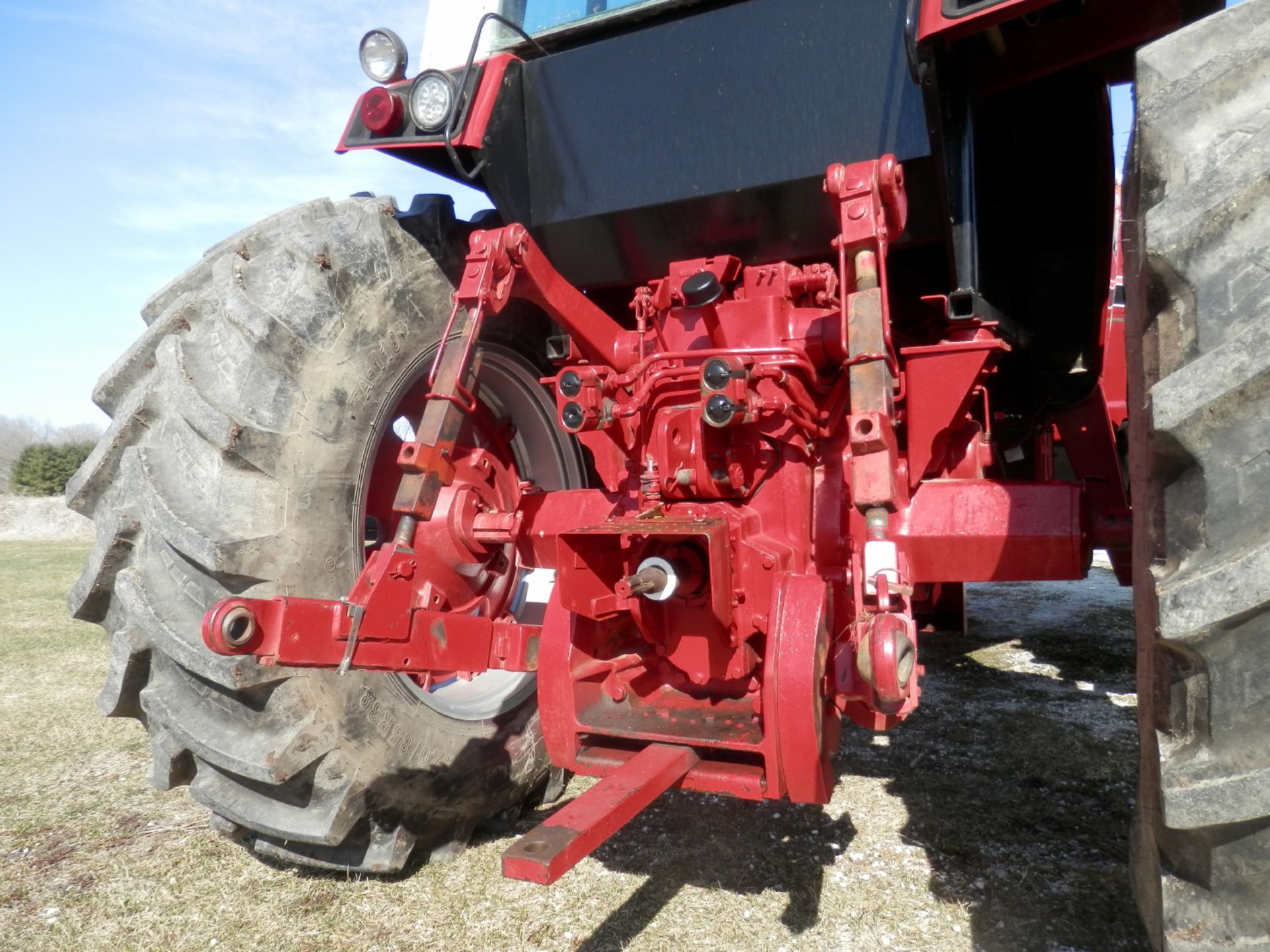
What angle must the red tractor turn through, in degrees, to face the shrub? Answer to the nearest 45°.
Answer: approximately 90° to its left

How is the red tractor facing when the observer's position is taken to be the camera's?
facing away from the viewer and to the right of the viewer
